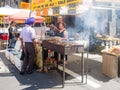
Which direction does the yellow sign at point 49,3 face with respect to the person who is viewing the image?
facing the viewer and to the left of the viewer

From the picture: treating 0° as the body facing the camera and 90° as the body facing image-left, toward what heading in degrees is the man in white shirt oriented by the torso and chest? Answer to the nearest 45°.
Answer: approximately 225°

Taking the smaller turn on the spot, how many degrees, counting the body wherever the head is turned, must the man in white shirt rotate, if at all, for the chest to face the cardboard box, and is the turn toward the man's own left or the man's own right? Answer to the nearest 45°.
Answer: approximately 45° to the man's own right

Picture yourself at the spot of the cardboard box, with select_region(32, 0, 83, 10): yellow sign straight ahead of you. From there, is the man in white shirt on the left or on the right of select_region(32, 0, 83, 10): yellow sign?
left

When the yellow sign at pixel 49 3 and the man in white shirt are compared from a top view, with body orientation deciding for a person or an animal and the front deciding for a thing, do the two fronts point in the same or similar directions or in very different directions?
very different directions
